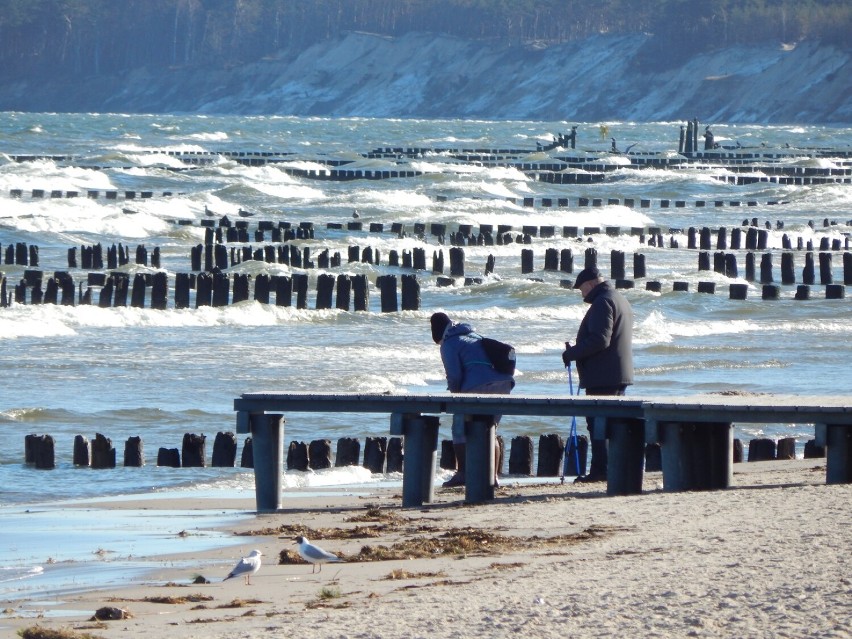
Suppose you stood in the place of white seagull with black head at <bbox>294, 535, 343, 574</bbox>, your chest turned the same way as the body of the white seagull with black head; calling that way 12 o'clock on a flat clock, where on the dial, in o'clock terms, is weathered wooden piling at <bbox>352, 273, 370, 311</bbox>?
The weathered wooden piling is roughly at 3 o'clock from the white seagull with black head.

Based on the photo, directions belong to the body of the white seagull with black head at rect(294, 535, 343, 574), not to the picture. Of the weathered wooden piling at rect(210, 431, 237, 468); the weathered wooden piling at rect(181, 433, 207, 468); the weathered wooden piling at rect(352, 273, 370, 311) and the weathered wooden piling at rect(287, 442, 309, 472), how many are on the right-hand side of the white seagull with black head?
4

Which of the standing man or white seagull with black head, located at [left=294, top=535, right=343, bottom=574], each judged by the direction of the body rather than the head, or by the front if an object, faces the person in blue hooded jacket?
the standing man

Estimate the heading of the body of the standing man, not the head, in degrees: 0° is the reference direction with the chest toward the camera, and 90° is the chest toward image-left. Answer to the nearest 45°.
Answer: approximately 90°

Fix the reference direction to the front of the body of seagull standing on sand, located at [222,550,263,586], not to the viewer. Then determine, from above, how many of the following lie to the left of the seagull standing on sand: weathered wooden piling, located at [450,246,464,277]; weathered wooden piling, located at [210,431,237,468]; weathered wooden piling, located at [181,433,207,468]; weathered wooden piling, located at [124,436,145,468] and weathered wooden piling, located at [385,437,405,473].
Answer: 5

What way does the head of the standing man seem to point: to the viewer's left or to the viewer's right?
to the viewer's left

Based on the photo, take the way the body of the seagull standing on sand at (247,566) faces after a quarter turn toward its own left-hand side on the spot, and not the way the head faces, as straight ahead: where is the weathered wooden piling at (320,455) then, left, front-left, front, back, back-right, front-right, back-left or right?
front

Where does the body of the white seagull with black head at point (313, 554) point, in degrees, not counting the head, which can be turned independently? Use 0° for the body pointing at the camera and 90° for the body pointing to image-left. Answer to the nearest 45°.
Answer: approximately 90°

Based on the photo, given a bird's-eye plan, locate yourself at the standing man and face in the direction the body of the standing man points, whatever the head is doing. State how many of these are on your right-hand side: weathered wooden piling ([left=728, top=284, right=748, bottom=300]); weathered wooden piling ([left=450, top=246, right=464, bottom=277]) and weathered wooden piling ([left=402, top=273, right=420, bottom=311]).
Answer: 3

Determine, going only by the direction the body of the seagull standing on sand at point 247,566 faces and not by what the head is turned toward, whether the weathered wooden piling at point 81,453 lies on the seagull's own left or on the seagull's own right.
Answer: on the seagull's own left

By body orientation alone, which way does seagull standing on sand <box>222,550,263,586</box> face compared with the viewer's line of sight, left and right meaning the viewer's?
facing to the right of the viewer

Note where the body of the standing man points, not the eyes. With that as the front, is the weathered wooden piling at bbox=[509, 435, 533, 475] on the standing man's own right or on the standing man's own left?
on the standing man's own right

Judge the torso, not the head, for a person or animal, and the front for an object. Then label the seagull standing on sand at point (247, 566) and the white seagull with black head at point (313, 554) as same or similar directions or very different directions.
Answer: very different directions

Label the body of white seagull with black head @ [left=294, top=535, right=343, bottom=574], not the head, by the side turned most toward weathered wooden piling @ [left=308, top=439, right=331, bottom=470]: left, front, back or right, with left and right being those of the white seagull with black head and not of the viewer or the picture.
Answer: right

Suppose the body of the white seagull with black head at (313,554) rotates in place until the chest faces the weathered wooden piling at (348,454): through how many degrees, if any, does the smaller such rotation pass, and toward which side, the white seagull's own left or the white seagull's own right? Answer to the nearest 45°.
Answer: approximately 90° to the white seagull's own right

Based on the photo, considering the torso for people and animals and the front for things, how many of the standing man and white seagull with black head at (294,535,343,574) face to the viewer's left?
2
